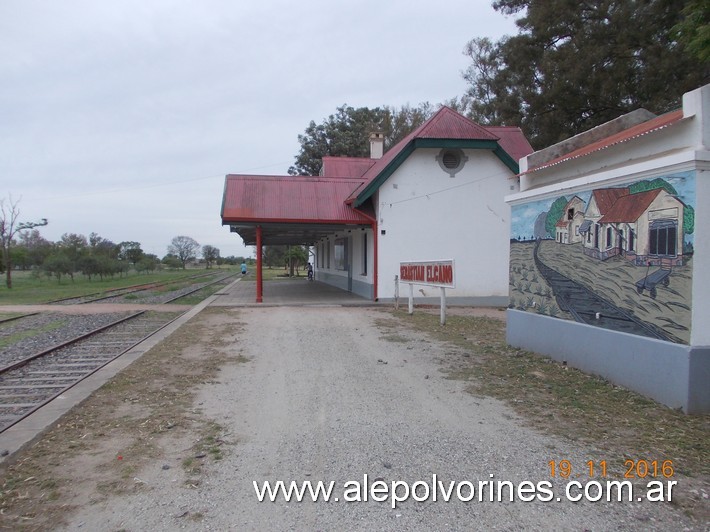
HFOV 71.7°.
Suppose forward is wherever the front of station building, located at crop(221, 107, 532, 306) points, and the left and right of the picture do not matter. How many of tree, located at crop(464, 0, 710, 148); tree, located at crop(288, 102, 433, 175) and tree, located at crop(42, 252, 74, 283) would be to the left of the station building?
0

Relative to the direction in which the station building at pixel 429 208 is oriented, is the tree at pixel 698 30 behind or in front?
behind

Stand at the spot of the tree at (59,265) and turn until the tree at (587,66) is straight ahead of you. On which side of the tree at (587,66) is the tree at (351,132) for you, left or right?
left

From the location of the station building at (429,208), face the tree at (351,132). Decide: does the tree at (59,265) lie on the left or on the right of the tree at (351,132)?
left

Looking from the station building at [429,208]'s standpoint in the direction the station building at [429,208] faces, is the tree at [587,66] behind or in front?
behind

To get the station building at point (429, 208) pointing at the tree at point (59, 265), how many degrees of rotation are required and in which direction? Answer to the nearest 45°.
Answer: approximately 45° to its right

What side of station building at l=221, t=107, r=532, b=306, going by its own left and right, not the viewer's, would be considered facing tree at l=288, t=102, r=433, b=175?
right

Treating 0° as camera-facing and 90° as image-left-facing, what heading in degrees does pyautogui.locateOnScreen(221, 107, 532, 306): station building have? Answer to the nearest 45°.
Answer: approximately 90°

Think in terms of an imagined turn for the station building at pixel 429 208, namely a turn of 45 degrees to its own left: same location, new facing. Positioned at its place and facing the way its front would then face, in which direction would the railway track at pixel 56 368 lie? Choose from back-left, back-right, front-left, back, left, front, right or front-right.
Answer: front
